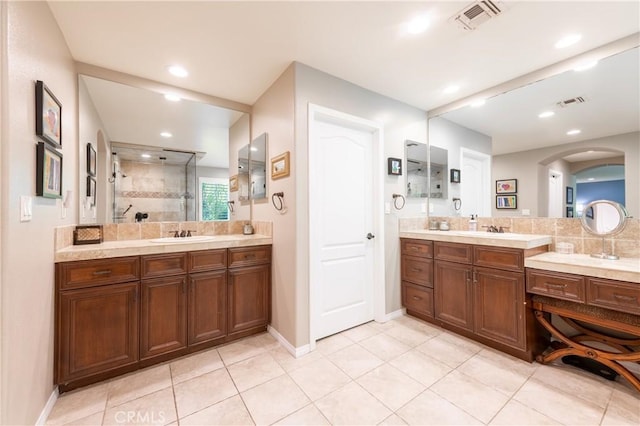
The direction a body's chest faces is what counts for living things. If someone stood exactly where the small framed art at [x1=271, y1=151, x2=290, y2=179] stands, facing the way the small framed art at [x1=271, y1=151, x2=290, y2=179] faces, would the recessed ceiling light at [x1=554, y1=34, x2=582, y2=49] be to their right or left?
on their left

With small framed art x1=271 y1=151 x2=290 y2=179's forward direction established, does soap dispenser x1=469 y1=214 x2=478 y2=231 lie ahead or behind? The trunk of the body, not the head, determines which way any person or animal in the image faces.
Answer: behind

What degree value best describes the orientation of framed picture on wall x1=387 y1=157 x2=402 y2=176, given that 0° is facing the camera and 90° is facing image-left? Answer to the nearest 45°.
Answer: approximately 315°

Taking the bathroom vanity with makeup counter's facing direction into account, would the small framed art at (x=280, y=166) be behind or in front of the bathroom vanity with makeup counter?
in front

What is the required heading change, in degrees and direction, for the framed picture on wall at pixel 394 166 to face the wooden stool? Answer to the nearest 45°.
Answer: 0° — it already faces it

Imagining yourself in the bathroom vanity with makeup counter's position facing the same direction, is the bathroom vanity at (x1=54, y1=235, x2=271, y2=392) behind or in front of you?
in front

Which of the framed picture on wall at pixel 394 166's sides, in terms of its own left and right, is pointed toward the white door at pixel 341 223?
right

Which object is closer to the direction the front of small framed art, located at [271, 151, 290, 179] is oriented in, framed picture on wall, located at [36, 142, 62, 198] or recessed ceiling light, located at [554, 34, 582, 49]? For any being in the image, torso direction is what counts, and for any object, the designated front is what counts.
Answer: the framed picture on wall

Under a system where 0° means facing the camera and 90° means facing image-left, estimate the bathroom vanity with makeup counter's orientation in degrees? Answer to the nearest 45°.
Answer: approximately 45°

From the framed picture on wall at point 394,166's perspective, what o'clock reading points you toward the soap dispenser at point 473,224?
The soap dispenser is roughly at 10 o'clock from the framed picture on wall.

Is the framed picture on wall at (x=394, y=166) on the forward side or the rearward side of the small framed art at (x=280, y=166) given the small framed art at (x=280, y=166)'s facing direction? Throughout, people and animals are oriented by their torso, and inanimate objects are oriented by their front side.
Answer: on the rearward side

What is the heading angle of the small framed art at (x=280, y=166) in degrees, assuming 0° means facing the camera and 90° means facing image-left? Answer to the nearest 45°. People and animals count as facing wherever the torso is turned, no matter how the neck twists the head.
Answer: approximately 45°

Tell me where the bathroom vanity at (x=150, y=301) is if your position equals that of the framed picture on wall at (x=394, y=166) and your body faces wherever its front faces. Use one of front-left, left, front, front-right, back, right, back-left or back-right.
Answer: right
